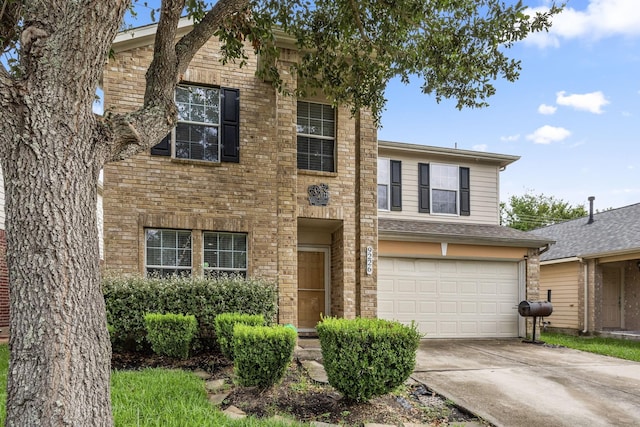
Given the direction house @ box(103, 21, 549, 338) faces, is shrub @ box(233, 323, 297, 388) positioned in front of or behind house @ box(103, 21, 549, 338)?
in front

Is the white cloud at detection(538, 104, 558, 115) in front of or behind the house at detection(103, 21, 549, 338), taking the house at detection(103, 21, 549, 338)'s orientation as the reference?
behind

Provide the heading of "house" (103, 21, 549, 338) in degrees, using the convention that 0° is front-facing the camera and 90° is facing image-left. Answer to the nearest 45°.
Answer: approximately 0°

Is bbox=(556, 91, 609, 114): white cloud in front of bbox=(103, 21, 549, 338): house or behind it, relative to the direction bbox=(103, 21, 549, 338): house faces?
behind

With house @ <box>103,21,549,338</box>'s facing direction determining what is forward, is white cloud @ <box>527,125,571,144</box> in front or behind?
behind

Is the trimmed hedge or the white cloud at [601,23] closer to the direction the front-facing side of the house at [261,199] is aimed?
the trimmed hedge

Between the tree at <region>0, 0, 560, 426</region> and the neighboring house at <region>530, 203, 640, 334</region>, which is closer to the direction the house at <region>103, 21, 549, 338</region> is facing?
the tree

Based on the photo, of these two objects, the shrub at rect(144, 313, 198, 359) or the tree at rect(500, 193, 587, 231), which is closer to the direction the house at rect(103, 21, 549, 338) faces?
the shrub

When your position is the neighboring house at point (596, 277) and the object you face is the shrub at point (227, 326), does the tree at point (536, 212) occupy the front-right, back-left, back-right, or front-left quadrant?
back-right

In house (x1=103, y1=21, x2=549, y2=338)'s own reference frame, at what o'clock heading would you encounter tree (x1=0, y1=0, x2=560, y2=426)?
The tree is roughly at 12 o'clock from the house.

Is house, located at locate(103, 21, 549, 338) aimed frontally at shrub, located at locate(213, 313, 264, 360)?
yes
